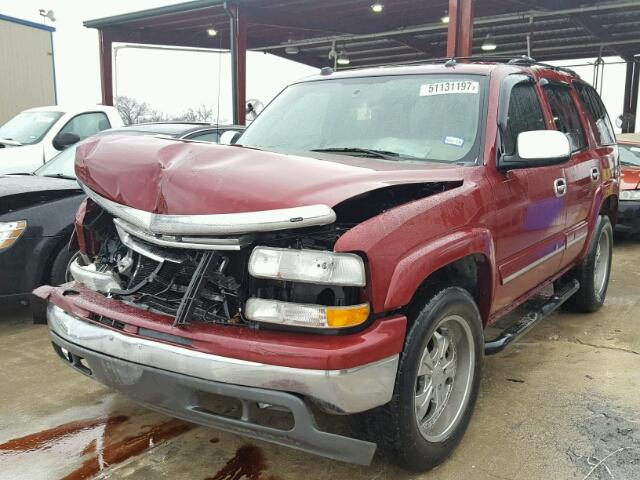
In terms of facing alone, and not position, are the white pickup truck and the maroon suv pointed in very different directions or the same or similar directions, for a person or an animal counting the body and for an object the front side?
same or similar directions

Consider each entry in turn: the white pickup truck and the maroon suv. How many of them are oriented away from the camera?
0

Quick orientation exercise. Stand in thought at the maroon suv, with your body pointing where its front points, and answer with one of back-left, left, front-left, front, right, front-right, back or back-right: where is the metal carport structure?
back-right

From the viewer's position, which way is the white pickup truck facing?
facing the viewer and to the left of the viewer

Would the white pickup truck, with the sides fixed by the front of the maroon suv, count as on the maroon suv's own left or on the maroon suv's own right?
on the maroon suv's own right

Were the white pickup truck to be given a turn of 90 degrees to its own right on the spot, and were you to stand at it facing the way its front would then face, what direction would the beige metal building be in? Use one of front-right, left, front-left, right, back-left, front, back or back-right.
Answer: front-right

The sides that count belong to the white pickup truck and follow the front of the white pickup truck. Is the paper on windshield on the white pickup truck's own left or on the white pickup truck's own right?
on the white pickup truck's own left

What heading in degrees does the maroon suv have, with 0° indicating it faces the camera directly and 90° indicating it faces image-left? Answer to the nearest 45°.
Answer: approximately 45°

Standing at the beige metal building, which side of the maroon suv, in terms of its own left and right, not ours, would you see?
right

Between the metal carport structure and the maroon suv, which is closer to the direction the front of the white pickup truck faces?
the maroon suv
